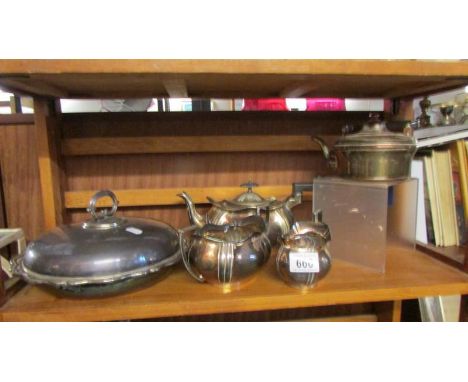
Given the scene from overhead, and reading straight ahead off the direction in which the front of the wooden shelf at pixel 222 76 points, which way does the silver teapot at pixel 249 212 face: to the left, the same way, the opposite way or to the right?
to the right

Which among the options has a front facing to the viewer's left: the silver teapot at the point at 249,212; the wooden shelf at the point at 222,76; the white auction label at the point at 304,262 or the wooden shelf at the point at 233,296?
the silver teapot

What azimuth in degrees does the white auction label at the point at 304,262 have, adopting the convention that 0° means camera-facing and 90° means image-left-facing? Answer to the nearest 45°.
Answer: approximately 0°

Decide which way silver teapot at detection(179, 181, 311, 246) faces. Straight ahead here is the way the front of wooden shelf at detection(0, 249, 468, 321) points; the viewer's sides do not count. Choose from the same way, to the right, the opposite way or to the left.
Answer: to the right

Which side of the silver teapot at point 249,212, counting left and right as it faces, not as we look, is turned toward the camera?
left
